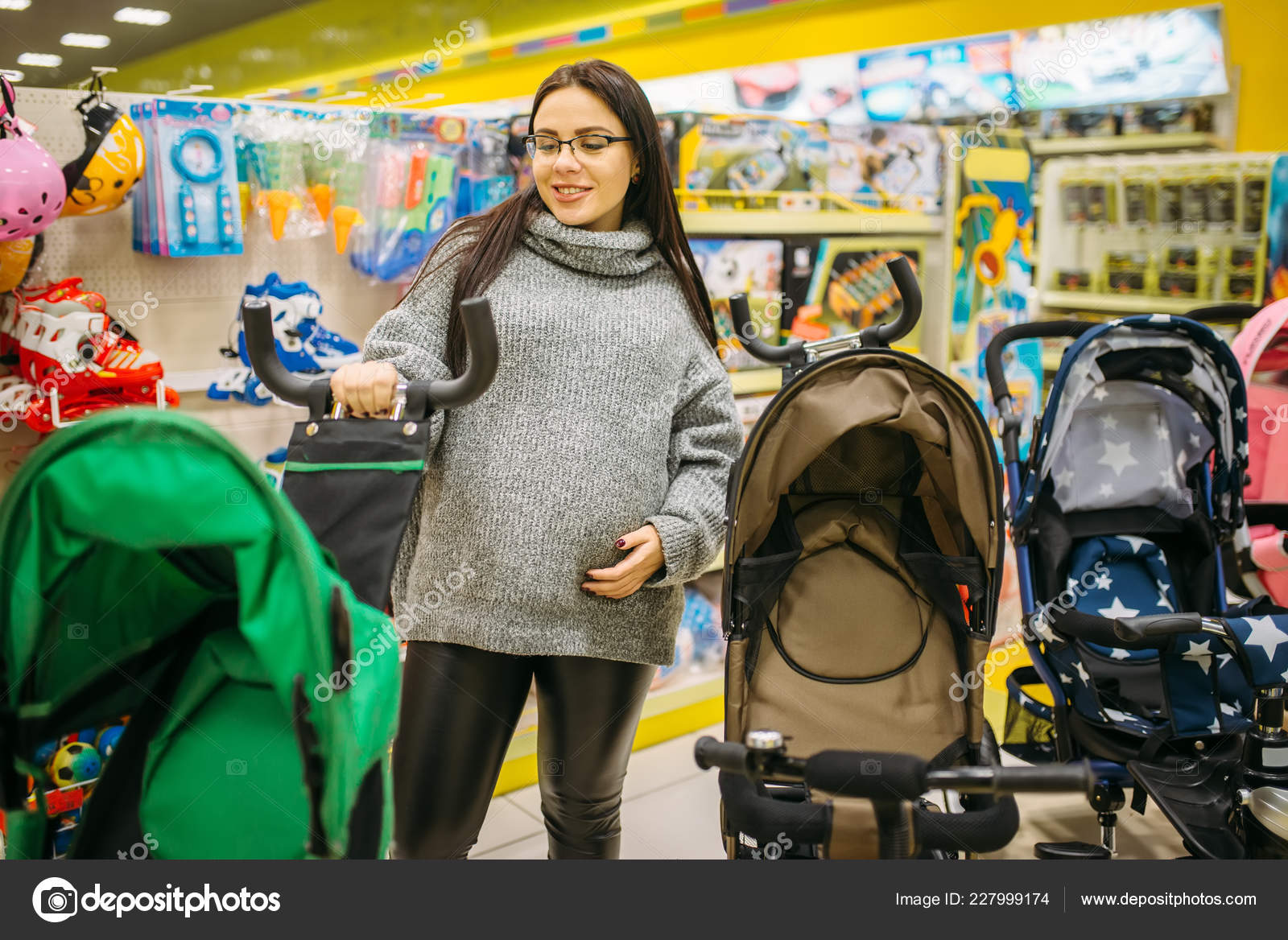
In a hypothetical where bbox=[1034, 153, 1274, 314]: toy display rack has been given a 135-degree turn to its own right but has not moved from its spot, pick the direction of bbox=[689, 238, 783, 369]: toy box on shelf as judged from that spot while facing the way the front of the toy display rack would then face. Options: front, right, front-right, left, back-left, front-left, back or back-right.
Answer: left

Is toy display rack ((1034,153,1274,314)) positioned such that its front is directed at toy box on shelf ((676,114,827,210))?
no

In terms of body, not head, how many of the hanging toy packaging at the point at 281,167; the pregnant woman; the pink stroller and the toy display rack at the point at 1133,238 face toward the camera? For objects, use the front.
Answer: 4

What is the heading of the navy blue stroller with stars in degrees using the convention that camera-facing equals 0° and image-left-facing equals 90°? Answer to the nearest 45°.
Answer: approximately 315°

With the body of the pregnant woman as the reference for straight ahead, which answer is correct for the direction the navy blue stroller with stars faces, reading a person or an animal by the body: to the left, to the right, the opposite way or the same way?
the same way

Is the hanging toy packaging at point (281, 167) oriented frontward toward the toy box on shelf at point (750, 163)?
no

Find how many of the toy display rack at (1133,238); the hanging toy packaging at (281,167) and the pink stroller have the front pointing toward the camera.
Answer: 3

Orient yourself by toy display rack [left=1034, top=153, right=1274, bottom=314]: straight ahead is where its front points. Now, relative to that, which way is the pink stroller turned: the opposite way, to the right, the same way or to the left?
the same way

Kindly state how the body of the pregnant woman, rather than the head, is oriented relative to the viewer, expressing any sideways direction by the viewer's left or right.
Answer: facing the viewer

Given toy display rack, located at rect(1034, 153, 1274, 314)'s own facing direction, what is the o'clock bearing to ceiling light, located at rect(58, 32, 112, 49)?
The ceiling light is roughly at 2 o'clock from the toy display rack.

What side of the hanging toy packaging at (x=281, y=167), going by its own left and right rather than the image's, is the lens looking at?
front

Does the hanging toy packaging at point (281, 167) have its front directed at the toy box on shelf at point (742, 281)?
no
